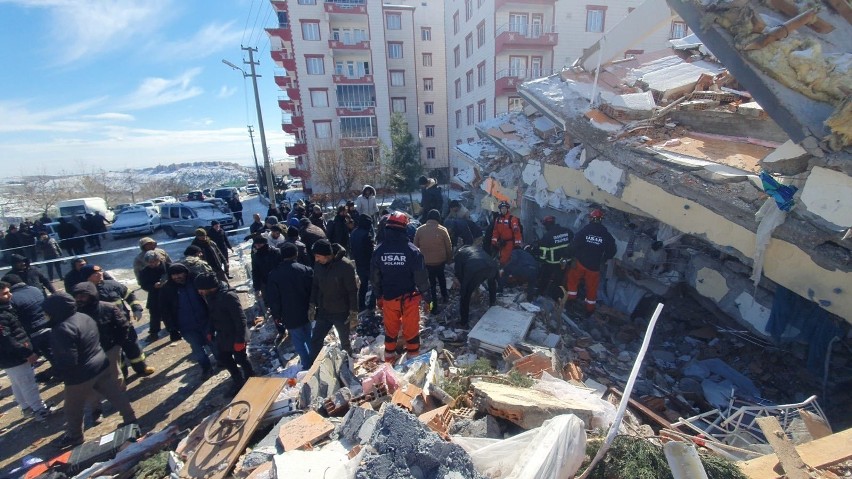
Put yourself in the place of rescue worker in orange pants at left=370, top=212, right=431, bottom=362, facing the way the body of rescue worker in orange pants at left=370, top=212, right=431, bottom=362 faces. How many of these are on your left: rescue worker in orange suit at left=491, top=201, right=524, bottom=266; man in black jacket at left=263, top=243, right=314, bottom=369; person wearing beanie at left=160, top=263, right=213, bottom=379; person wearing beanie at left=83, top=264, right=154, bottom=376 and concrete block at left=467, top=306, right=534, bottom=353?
3

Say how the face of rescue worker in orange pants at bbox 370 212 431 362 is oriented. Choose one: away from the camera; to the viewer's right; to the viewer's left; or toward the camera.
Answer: away from the camera

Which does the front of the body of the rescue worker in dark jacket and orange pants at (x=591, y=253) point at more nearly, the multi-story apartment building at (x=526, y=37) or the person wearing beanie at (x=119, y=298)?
the multi-story apartment building

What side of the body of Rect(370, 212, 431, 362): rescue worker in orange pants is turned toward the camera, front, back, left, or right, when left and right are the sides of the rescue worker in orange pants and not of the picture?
back

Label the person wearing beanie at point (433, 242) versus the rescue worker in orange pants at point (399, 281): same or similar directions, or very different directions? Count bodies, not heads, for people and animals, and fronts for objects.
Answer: same or similar directions

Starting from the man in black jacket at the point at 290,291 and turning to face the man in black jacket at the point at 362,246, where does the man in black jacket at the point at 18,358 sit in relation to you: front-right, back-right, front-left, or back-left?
back-left

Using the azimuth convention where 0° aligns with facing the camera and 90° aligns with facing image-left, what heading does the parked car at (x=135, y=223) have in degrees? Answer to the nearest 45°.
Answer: approximately 45°

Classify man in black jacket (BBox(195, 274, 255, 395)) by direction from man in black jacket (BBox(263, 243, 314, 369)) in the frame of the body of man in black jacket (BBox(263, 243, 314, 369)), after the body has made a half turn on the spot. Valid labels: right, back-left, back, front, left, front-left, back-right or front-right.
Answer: right

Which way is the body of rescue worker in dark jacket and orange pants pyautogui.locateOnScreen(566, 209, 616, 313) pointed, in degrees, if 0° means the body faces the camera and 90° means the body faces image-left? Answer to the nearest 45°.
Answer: approximately 180°

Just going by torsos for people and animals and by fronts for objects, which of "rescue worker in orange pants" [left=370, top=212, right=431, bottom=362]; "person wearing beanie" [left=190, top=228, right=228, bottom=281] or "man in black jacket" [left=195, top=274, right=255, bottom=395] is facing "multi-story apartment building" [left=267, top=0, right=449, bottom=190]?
the rescue worker in orange pants

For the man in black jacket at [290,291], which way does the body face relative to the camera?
away from the camera

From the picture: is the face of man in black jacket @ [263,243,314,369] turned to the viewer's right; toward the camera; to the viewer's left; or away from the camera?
away from the camera

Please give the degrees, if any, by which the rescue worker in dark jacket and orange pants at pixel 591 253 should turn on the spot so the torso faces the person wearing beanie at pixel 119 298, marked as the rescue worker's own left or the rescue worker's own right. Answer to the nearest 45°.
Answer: approximately 135° to the rescue worker's own left

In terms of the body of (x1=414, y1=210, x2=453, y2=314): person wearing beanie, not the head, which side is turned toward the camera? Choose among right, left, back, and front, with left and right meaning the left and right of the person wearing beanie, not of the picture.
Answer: back
